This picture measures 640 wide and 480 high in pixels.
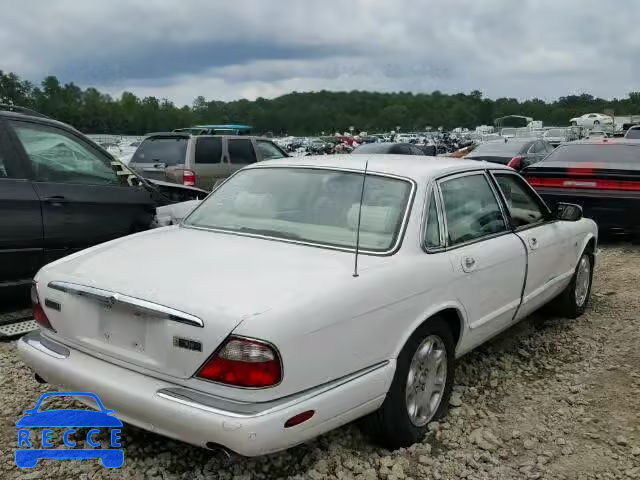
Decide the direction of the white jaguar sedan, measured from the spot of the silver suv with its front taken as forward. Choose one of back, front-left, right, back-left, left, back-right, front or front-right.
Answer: back-right

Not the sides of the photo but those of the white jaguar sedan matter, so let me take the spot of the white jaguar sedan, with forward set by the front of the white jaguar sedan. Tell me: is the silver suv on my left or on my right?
on my left

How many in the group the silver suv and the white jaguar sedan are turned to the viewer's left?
0

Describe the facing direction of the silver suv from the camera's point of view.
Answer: facing away from the viewer and to the right of the viewer

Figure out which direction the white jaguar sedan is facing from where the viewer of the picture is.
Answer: facing away from the viewer and to the right of the viewer

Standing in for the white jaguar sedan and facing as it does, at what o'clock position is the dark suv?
The dark suv is roughly at 9 o'clock from the white jaguar sedan.
